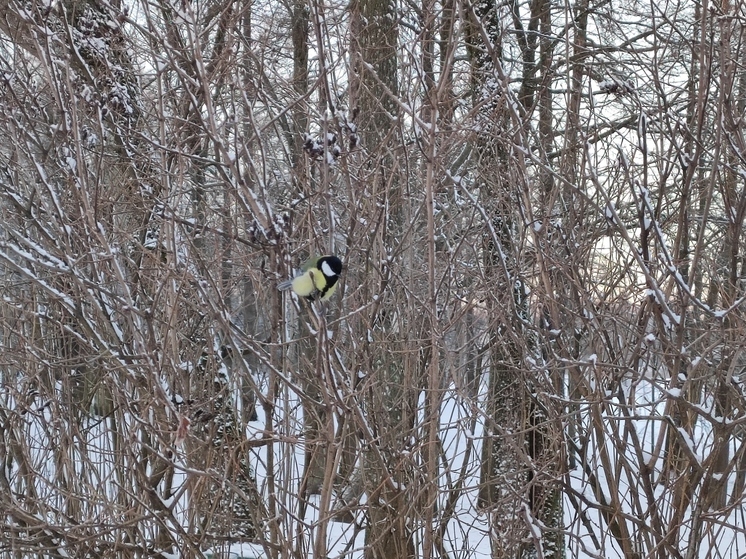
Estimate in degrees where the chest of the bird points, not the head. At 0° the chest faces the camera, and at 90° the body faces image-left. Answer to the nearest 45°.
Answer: approximately 315°
